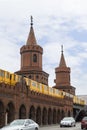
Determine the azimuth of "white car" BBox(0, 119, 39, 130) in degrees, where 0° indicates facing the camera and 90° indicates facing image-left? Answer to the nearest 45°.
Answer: approximately 45°
